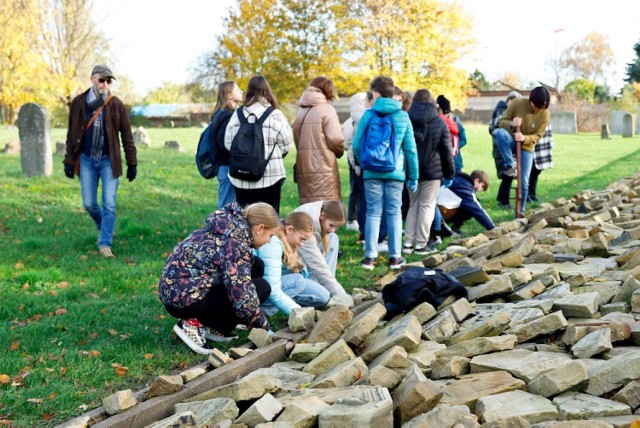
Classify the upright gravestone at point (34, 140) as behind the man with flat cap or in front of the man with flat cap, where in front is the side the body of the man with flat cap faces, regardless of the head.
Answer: behind

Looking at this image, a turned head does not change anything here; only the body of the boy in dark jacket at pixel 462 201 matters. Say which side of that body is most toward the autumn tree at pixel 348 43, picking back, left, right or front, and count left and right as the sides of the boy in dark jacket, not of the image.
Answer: left

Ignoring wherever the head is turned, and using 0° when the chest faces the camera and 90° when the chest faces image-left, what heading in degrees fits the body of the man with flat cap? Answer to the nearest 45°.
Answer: approximately 0°

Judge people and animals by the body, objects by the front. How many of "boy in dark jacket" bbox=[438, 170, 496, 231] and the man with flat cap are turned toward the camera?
1

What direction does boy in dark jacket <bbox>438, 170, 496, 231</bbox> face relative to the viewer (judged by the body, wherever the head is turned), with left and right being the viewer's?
facing to the right of the viewer

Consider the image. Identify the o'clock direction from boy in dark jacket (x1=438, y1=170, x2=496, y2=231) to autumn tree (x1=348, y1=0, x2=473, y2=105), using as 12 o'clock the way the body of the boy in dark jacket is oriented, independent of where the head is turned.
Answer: The autumn tree is roughly at 9 o'clock from the boy in dark jacket.

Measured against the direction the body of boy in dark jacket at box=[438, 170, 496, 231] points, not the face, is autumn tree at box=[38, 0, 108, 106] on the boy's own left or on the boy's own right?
on the boy's own left

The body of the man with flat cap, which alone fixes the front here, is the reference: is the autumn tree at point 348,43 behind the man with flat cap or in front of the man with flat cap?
behind

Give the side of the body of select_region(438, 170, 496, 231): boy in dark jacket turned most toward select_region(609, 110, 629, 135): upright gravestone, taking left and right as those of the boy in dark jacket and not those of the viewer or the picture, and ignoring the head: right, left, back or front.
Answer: left

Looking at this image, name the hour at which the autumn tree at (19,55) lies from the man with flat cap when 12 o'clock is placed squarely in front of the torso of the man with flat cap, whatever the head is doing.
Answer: The autumn tree is roughly at 6 o'clock from the man with flat cap.
